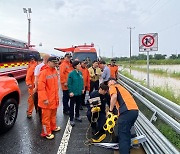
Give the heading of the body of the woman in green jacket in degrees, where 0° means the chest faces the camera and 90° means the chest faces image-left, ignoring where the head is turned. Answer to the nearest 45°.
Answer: approximately 315°

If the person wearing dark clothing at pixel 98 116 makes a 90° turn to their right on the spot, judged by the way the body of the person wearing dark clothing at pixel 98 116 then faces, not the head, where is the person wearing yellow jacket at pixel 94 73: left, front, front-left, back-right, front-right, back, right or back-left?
back-right

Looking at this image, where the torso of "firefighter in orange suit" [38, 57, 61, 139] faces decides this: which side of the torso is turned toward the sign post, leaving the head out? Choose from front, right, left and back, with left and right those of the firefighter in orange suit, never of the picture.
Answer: left

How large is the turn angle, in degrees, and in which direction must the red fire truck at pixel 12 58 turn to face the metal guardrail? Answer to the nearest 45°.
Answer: approximately 135° to its right
